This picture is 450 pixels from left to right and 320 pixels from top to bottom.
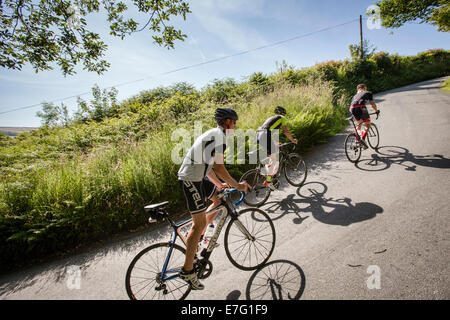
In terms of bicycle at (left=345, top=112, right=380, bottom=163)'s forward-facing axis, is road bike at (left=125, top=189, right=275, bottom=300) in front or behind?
behind

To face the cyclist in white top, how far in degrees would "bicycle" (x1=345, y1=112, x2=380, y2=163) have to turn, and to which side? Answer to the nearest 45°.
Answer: approximately 135° to its right

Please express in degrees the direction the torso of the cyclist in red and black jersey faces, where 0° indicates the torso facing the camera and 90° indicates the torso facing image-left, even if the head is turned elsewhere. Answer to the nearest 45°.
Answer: approximately 225°

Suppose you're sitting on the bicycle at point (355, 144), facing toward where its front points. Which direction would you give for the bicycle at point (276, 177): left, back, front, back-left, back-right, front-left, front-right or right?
back

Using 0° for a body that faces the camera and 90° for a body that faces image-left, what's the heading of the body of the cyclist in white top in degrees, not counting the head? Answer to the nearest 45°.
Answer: approximately 270°

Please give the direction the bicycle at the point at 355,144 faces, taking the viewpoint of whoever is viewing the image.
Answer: facing away from the viewer and to the right of the viewer

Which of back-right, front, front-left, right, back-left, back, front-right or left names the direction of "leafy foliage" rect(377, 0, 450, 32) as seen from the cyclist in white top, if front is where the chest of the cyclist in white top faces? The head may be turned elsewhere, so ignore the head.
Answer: front-left
